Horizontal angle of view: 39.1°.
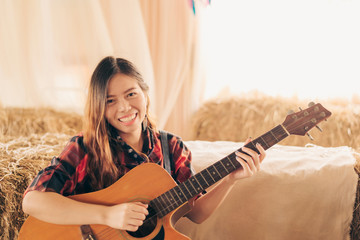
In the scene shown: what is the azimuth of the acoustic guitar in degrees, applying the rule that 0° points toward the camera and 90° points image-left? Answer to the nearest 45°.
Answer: approximately 0°

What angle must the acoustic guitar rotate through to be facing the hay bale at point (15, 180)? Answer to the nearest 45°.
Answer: approximately 135° to its right

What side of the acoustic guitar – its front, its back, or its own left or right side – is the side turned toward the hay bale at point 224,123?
back

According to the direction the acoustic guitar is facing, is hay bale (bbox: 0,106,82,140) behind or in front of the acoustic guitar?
behind
